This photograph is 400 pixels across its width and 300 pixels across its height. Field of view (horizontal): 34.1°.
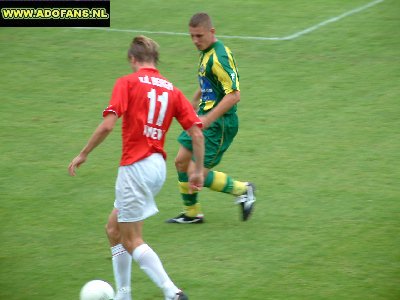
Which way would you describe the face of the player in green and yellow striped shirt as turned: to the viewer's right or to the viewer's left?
to the viewer's left

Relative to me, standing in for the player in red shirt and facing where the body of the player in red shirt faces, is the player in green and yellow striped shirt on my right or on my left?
on my right

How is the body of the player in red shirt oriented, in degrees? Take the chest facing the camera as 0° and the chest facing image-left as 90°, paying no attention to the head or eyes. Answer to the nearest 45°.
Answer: approximately 135°
